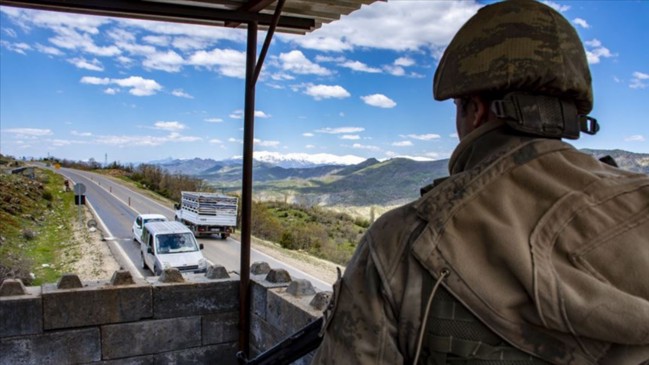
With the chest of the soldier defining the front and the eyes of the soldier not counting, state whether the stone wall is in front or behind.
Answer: in front

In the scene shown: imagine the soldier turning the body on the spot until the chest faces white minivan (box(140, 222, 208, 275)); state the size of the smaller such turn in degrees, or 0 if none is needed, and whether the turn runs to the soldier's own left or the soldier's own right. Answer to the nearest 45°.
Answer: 0° — they already face it

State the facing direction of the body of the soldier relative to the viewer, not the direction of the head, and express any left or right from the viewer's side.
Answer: facing away from the viewer and to the left of the viewer

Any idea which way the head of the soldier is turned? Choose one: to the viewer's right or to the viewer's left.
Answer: to the viewer's left
